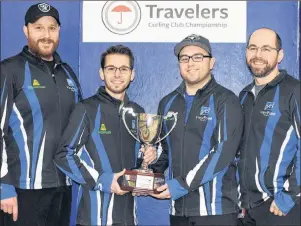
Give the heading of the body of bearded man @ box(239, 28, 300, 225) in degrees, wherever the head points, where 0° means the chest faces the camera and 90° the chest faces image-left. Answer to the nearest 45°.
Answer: approximately 45°

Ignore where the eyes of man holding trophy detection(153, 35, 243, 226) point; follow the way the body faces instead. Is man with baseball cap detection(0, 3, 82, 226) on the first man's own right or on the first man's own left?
on the first man's own right

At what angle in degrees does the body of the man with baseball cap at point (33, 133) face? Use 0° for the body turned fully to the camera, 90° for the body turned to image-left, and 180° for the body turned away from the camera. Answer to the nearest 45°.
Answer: approximately 315°

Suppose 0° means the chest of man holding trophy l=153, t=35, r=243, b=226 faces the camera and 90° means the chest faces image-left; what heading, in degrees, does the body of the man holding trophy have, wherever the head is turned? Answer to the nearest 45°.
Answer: approximately 45°

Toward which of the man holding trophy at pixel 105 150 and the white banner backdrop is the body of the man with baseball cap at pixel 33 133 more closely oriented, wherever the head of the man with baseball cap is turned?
the man holding trophy
